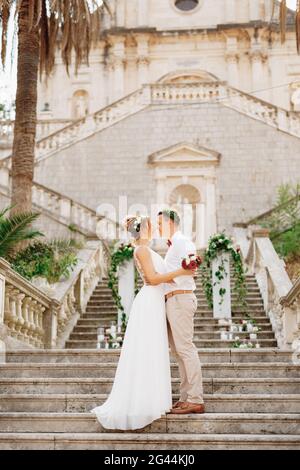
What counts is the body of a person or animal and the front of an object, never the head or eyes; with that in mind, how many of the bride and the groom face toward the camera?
0

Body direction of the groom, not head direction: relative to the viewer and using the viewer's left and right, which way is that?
facing to the left of the viewer

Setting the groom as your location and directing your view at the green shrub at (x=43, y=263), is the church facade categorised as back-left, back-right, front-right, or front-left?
front-right

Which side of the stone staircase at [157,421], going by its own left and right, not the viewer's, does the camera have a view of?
front

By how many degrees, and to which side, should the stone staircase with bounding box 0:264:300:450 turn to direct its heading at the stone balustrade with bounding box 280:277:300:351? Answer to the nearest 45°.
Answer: approximately 135° to its left

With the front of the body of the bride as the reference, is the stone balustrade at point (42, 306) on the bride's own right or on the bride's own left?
on the bride's own left

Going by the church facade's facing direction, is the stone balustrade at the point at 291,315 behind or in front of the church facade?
in front

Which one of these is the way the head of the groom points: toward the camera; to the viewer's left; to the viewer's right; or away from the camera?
to the viewer's left

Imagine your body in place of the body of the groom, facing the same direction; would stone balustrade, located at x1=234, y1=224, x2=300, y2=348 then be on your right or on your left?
on your right

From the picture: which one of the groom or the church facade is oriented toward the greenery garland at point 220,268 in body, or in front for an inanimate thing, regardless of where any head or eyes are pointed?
the church facade

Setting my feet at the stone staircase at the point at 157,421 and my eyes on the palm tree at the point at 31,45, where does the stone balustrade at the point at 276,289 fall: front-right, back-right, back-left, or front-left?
front-right

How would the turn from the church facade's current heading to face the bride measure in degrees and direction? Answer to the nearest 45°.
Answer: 0° — it already faces them

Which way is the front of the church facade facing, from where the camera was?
facing the viewer

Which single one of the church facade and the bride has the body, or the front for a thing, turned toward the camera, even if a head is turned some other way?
the church facade

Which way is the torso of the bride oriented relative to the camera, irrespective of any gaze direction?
to the viewer's right

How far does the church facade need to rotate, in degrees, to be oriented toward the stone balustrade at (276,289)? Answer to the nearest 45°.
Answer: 0° — it already faces it

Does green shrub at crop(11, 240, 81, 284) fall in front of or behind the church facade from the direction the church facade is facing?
in front
